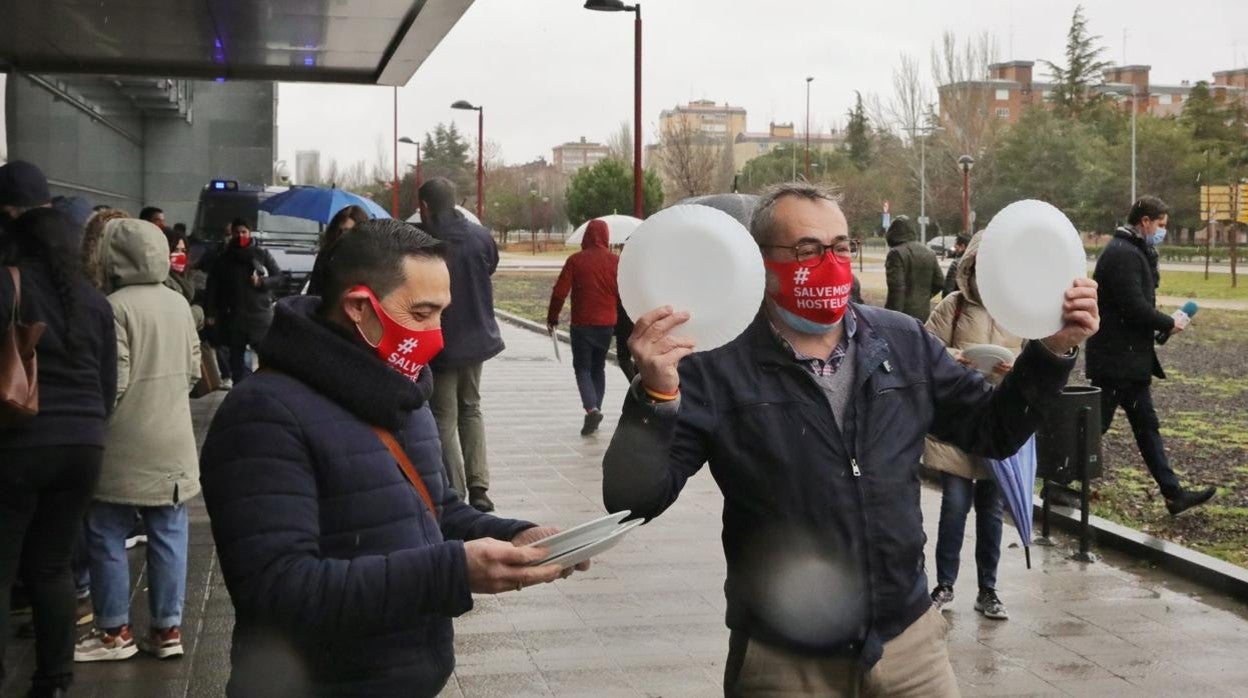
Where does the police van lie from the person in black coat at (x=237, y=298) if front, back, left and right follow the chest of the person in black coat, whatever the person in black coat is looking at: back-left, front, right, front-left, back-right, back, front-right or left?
back

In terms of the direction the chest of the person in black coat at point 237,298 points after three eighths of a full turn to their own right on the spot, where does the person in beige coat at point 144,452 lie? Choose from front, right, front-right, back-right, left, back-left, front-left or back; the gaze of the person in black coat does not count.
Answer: back-left

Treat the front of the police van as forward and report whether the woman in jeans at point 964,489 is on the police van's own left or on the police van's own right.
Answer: on the police van's own left

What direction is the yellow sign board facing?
toward the camera

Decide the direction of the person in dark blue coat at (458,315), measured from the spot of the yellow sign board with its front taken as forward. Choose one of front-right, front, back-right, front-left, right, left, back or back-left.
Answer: front

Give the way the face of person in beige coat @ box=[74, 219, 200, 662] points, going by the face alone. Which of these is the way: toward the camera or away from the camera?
away from the camera

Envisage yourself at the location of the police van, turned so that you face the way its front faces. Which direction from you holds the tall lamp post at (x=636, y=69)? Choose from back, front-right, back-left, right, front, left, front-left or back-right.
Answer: left

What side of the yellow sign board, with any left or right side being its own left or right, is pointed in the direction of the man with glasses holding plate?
front

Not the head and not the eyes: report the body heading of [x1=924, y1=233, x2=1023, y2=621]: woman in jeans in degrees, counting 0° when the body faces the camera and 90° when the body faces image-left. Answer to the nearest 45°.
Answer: approximately 315°

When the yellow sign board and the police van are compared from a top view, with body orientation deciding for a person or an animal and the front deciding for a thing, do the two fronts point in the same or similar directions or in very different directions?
same or similar directions

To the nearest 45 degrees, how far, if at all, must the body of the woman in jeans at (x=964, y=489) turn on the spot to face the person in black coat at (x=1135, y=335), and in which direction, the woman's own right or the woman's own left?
approximately 135° to the woman's own left

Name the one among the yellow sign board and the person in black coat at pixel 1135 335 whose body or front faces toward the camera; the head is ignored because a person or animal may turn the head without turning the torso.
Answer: the yellow sign board

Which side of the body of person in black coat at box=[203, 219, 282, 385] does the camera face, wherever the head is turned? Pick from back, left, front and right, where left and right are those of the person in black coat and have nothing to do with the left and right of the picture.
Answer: front

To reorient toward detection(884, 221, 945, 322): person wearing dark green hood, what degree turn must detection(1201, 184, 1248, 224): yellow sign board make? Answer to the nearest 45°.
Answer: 0° — it already faces them

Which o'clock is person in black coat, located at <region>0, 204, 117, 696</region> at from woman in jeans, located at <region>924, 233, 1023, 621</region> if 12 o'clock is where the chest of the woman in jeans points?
The person in black coat is roughly at 3 o'clock from the woman in jeans.
